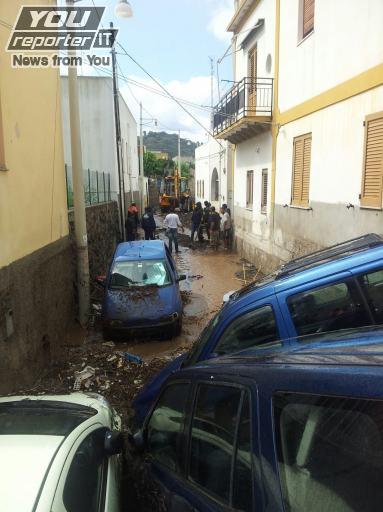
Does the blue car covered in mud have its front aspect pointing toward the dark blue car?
yes

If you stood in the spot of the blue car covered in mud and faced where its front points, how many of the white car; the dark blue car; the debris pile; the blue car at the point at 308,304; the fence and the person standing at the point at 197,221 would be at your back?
2

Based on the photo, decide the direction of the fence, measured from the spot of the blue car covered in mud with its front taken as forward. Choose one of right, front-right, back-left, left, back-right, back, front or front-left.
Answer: back

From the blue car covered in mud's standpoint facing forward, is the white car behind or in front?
in front

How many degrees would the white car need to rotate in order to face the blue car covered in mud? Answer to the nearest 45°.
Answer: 0° — it already faces it

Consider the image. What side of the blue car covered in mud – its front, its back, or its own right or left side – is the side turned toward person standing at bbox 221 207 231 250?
back

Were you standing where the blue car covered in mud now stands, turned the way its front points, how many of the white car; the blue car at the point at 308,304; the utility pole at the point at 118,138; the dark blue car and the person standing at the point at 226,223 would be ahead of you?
3

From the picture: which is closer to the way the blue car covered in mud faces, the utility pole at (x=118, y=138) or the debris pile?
the debris pile

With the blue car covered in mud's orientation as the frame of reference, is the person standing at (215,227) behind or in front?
behind

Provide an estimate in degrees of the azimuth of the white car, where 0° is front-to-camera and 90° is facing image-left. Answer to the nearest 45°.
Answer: approximately 180°

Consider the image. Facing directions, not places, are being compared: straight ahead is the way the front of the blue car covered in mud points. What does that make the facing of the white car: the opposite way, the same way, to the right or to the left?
the opposite way

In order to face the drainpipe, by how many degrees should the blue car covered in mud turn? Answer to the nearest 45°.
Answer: approximately 135° to its left

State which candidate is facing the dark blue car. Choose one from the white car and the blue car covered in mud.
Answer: the blue car covered in mud
